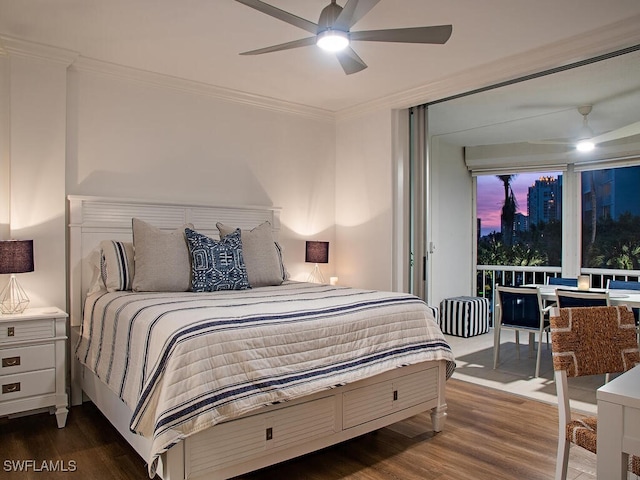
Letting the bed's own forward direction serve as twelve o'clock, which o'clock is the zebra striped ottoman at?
The zebra striped ottoman is roughly at 9 o'clock from the bed.

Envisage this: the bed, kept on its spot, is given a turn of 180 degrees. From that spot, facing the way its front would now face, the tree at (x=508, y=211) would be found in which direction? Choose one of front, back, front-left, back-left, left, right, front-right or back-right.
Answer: right

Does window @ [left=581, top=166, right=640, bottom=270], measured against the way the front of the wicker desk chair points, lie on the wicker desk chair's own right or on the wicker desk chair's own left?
on the wicker desk chair's own left

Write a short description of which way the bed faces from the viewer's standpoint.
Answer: facing the viewer and to the right of the viewer

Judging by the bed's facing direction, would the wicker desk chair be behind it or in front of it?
in front

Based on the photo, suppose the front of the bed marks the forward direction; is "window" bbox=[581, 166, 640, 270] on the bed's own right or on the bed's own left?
on the bed's own left
